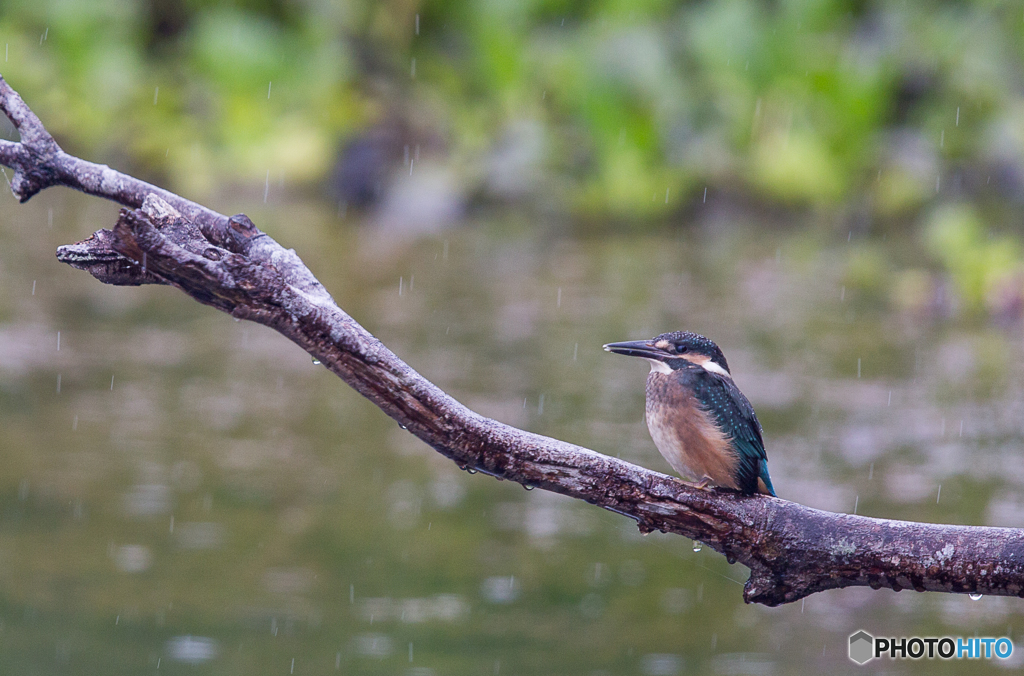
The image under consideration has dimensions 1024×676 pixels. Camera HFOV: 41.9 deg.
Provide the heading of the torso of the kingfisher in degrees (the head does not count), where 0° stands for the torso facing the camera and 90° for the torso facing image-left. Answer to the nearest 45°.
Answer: approximately 90°
